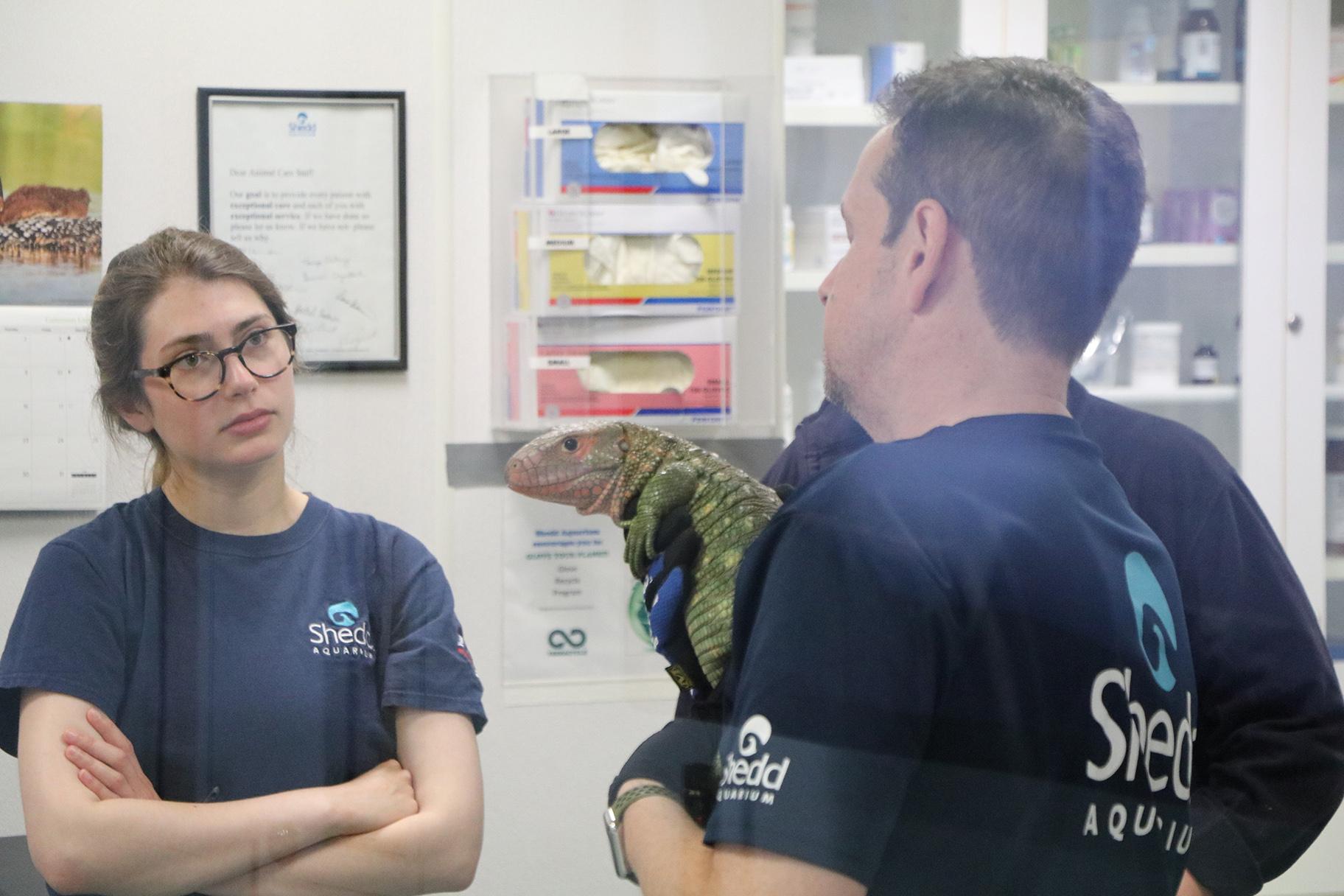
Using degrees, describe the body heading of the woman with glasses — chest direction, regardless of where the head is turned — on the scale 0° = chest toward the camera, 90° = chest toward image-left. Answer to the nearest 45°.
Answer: approximately 0°
